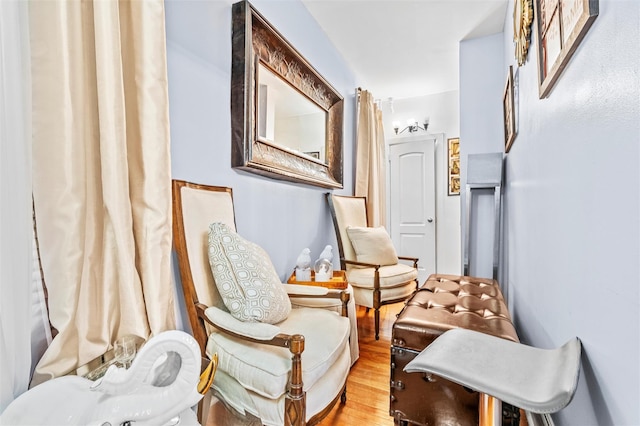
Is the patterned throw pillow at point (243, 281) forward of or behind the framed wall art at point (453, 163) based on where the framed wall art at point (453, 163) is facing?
forward

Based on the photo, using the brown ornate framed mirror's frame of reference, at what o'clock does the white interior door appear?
The white interior door is roughly at 9 o'clock from the brown ornate framed mirror.

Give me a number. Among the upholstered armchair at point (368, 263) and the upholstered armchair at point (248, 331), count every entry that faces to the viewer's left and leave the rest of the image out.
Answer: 0

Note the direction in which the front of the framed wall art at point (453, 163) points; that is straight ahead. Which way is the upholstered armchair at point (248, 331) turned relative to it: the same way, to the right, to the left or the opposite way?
to the left

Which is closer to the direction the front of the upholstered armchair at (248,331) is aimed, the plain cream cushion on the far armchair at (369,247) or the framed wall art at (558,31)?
the framed wall art

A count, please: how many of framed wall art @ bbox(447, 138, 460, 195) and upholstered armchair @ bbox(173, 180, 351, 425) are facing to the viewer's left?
0

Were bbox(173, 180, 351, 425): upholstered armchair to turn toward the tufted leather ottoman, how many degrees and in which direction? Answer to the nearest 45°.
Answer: approximately 45° to its left

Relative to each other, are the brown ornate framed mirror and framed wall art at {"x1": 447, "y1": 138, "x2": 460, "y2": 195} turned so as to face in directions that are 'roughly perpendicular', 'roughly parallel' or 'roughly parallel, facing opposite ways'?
roughly perpendicular

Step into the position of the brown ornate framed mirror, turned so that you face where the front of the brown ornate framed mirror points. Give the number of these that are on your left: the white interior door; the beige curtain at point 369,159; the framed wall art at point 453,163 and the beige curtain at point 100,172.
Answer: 3

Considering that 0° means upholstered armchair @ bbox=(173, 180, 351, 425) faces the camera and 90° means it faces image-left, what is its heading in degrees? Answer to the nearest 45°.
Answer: approximately 315°

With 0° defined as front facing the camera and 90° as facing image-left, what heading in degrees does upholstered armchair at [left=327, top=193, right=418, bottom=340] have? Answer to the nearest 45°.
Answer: approximately 315°
